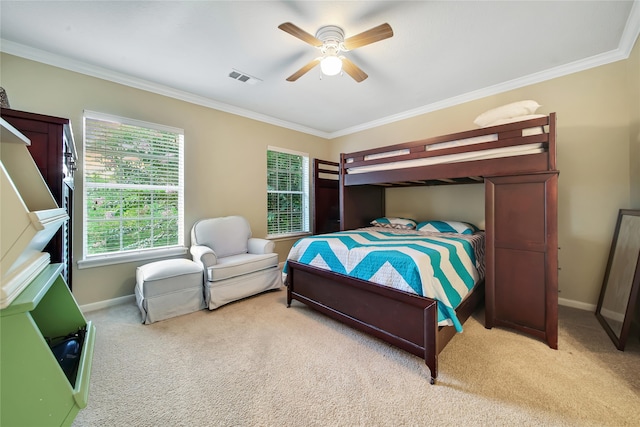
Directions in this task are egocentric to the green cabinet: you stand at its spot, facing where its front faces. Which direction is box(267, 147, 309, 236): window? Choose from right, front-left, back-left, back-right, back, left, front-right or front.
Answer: front-left

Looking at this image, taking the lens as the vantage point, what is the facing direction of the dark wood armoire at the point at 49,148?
facing to the right of the viewer

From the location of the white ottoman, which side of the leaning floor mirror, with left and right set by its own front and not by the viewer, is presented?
front

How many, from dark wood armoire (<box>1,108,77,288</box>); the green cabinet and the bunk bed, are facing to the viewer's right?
2

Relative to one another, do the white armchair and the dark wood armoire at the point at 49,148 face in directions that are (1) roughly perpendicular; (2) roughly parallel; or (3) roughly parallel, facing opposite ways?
roughly perpendicular

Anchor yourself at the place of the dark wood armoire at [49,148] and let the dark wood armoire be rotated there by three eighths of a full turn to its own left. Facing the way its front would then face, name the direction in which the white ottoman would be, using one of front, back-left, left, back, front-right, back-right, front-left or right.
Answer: right

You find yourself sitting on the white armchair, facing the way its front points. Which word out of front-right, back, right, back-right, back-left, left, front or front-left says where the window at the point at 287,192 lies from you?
left

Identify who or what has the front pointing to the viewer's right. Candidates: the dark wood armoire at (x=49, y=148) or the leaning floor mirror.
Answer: the dark wood armoire

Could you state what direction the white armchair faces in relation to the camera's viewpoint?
facing the viewer and to the right of the viewer

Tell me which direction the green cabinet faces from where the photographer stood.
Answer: facing to the right of the viewer

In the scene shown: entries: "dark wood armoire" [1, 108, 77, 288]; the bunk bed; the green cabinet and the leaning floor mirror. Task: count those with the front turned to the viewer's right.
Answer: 2

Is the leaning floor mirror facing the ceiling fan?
yes

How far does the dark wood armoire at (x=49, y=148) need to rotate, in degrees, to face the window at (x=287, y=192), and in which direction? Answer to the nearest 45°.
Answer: approximately 45° to its left

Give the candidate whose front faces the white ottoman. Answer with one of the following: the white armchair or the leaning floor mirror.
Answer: the leaning floor mirror
